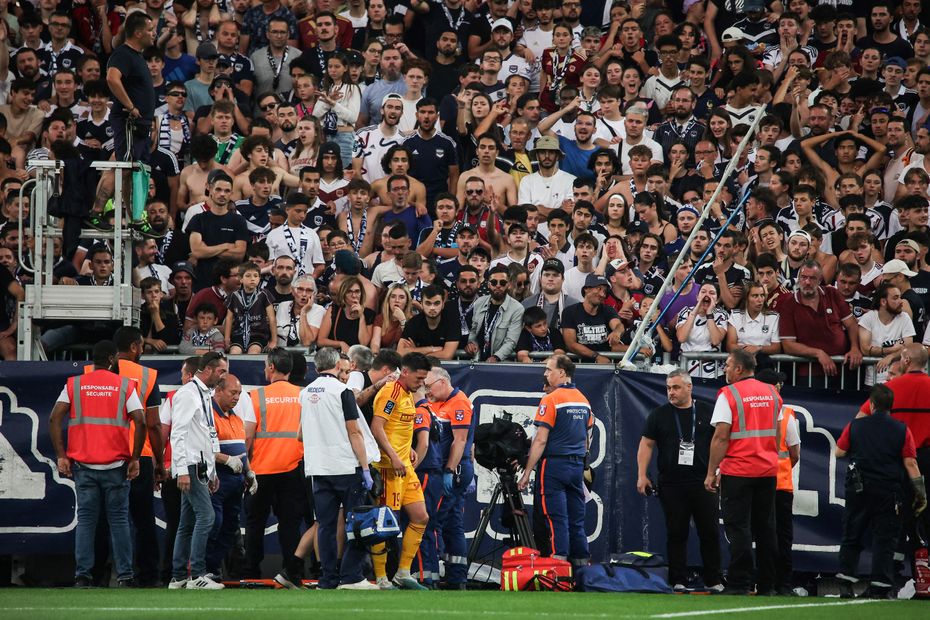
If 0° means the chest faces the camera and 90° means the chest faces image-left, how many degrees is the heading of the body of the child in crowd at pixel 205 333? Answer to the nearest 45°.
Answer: approximately 0°

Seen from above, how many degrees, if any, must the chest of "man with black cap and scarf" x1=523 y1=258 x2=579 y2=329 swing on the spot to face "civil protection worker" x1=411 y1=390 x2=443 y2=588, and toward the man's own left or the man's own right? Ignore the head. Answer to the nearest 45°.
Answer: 0° — they already face them

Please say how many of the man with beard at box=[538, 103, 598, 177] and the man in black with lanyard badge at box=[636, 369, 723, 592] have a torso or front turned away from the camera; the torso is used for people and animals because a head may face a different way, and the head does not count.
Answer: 0

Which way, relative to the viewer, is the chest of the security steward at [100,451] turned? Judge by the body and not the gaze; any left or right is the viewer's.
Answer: facing away from the viewer

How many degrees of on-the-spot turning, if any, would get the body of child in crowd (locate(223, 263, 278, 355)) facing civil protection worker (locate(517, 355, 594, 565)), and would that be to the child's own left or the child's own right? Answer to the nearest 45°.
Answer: approximately 45° to the child's own left

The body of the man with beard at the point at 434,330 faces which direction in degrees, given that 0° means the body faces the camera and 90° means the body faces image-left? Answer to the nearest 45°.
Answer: approximately 0°

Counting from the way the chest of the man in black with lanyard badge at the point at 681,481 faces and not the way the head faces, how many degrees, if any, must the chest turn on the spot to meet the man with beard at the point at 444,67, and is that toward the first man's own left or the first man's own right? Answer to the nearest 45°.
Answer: approximately 135° to the first man's own right

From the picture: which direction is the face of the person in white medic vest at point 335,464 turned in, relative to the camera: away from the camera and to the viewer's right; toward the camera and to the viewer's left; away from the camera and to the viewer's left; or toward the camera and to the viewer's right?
away from the camera and to the viewer's right

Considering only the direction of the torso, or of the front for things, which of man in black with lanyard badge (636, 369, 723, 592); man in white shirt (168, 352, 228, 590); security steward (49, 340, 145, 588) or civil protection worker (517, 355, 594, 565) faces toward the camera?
man in black with lanyard badge (636, 369, 723, 592)

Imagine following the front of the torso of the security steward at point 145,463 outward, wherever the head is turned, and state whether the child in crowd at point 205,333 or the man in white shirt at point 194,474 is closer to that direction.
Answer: the child in crowd

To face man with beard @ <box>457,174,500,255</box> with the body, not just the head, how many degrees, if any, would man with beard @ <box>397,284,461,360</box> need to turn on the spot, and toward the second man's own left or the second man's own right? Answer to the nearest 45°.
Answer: approximately 180°

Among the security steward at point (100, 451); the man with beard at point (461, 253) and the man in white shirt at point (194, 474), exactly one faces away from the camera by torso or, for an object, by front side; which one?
the security steward

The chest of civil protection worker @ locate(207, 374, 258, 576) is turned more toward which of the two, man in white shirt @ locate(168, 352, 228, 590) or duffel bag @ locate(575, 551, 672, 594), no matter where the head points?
the duffel bag

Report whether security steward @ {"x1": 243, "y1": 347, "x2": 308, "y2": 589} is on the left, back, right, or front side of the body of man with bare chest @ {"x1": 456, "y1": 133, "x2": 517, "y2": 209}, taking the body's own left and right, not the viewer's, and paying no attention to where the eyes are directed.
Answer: front

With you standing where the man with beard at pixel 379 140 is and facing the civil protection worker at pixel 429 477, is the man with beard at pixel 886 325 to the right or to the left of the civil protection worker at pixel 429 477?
left
